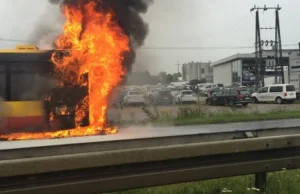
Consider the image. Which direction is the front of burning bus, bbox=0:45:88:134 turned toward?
to the viewer's left

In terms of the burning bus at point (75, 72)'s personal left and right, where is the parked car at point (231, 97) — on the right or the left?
on its right

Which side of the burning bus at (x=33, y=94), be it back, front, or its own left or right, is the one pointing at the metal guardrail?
left

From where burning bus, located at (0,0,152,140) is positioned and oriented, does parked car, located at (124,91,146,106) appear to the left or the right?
on its right
